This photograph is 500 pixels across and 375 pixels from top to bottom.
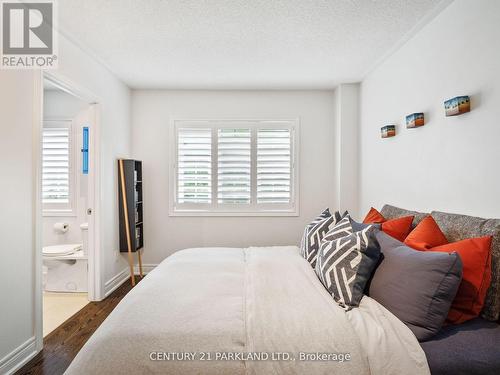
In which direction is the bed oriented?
to the viewer's left

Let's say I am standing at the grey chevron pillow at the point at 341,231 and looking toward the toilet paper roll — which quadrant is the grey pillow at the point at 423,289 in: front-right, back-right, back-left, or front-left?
back-left

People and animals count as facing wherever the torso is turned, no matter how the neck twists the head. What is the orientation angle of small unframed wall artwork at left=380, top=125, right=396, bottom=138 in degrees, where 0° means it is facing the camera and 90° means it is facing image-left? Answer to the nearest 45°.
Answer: approximately 45°

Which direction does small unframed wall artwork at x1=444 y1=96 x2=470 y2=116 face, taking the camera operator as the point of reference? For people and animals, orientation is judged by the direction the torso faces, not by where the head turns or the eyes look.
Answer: facing the viewer and to the left of the viewer

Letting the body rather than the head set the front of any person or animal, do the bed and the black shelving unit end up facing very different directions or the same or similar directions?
very different directions

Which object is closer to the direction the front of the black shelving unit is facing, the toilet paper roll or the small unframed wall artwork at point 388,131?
the small unframed wall artwork

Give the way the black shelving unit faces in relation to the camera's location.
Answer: facing the viewer and to the right of the viewer
